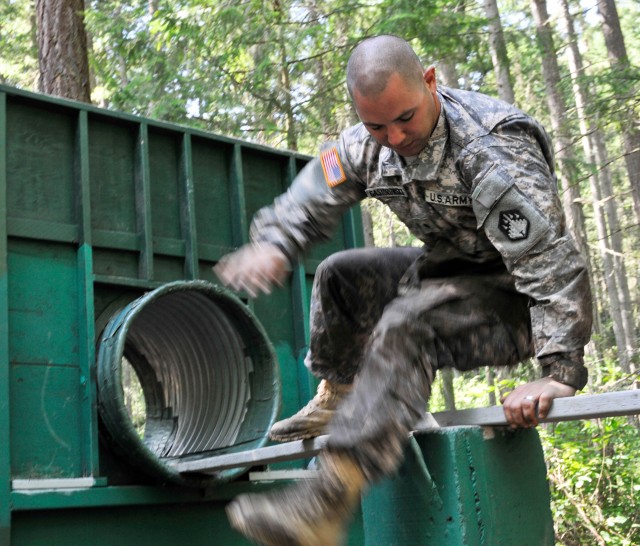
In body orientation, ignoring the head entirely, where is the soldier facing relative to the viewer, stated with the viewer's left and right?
facing the viewer and to the left of the viewer

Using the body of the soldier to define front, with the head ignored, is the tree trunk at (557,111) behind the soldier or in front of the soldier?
behind

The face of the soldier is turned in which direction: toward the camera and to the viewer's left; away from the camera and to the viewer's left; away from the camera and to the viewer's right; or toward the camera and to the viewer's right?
toward the camera and to the viewer's left

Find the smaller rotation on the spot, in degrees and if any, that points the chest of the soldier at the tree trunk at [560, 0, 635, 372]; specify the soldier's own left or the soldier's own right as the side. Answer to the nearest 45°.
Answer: approximately 135° to the soldier's own right

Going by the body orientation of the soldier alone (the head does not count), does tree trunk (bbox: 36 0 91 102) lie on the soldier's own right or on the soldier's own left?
on the soldier's own right

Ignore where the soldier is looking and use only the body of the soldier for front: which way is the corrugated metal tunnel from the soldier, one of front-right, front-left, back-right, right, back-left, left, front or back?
right

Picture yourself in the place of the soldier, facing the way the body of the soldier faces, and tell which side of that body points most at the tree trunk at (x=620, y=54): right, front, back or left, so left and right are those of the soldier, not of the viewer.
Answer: back
